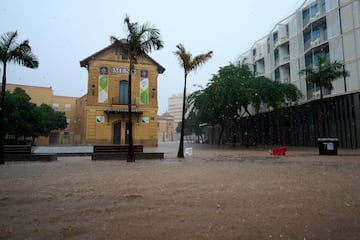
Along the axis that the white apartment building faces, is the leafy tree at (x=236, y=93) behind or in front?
in front

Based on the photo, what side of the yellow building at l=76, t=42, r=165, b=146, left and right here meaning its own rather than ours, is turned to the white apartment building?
left

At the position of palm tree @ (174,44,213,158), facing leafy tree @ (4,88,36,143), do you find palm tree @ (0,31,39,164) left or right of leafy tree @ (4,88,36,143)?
left

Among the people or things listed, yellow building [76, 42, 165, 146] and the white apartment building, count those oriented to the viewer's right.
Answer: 0

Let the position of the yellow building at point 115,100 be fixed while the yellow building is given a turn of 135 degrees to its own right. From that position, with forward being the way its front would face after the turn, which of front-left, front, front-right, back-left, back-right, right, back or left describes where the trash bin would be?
back

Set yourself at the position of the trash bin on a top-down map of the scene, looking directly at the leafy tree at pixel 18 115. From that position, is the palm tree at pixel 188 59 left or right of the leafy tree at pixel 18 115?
left

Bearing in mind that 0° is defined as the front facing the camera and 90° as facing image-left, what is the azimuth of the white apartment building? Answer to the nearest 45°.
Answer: approximately 45°

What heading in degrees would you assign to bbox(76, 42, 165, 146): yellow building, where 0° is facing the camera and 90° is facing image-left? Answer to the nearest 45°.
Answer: approximately 0°

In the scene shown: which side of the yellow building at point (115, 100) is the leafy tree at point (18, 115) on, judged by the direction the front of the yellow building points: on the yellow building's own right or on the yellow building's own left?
on the yellow building's own right

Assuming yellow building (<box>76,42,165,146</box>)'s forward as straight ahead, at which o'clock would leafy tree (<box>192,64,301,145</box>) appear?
The leafy tree is roughly at 10 o'clock from the yellow building.

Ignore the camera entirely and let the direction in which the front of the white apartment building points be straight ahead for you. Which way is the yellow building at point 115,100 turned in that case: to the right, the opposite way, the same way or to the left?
to the left

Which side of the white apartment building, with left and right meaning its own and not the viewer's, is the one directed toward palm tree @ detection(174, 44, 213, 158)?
front

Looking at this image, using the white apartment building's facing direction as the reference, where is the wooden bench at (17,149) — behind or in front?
in front

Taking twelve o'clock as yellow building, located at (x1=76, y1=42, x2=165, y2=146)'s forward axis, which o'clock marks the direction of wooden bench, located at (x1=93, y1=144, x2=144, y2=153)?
The wooden bench is roughly at 12 o'clock from the yellow building.
